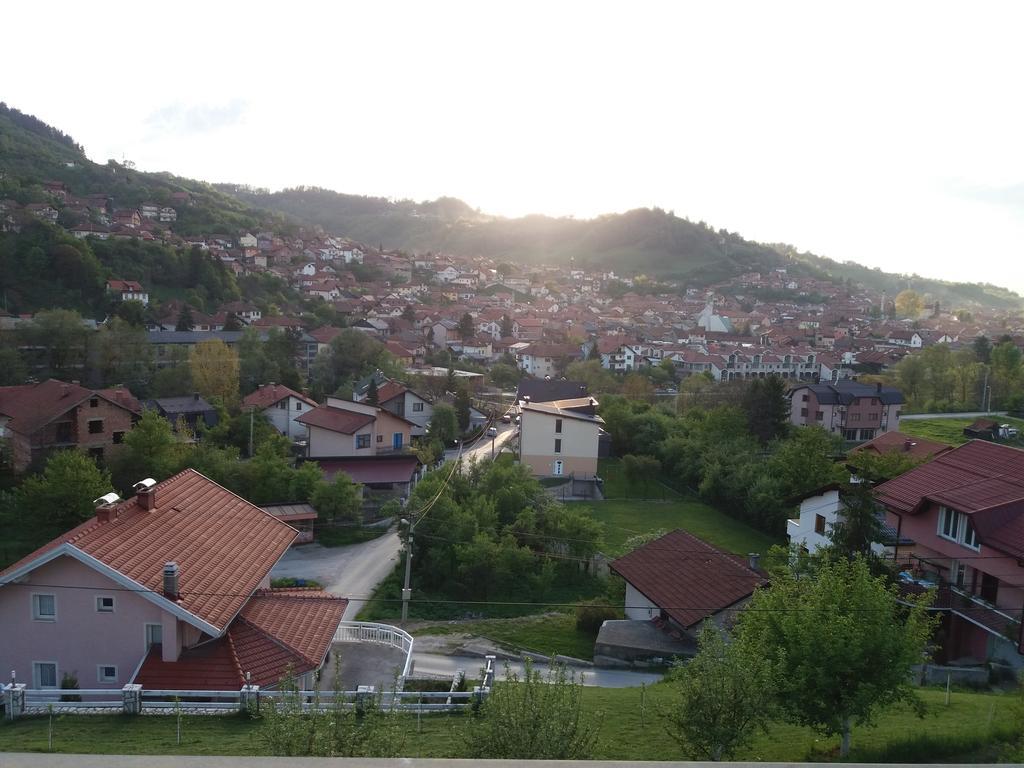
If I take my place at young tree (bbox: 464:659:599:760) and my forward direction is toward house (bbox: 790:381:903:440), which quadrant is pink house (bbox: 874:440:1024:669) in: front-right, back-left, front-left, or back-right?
front-right

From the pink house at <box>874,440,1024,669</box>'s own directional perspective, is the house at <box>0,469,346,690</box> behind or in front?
in front

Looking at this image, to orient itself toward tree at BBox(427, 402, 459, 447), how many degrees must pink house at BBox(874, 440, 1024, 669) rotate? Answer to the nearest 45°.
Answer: approximately 90° to its right

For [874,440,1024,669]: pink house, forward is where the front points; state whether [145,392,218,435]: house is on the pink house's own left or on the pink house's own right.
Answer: on the pink house's own right

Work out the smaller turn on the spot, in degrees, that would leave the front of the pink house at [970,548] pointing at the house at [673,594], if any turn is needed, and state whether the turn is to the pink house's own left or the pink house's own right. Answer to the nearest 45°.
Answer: approximately 45° to the pink house's own right

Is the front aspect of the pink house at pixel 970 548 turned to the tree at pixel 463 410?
no

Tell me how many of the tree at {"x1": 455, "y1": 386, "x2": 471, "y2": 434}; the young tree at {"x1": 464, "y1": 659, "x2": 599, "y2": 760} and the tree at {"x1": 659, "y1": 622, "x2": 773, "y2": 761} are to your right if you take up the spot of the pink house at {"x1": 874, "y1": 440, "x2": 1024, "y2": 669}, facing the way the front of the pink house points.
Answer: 1

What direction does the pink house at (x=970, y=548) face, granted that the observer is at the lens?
facing the viewer and to the left of the viewer

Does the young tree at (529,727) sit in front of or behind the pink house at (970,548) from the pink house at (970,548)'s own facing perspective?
in front

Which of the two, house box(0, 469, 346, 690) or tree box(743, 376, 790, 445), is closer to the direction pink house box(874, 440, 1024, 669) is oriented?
the house

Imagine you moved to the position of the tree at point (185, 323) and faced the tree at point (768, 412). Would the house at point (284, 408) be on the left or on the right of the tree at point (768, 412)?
right

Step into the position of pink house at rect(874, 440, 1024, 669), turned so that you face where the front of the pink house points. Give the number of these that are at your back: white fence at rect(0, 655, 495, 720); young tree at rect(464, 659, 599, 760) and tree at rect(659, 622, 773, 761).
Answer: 0
